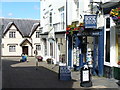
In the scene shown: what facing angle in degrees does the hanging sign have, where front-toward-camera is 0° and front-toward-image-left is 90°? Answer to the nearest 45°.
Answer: approximately 0°
